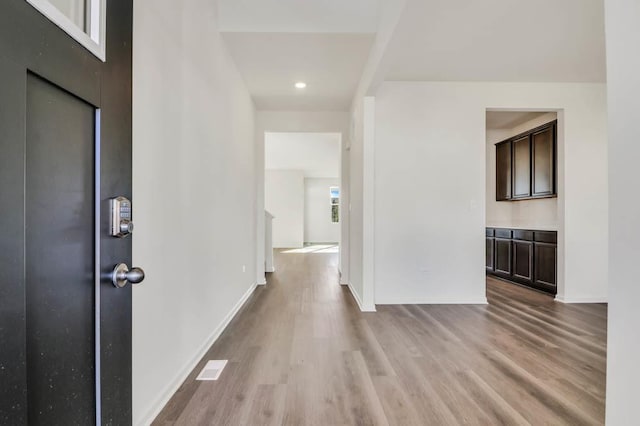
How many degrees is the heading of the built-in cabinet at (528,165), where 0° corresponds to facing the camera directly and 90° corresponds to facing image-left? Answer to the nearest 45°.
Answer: approximately 45°

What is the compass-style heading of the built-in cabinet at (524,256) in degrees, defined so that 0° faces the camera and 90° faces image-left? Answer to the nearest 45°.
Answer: approximately 45°

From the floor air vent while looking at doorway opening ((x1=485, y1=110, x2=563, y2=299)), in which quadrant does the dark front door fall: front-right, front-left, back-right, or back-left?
back-right

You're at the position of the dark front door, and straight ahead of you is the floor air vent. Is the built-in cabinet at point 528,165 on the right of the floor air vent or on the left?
right

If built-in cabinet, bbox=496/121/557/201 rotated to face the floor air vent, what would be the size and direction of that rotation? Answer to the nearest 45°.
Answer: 0° — it already faces it
